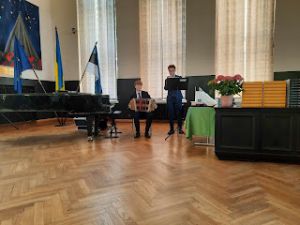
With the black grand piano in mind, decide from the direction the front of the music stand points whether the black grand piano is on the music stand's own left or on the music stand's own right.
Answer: on the music stand's own left

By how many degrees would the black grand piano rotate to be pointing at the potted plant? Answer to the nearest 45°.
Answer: approximately 45° to its right

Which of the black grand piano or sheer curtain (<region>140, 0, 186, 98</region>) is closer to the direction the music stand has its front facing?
the sheer curtain

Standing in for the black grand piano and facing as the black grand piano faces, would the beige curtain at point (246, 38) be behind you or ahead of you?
ahead

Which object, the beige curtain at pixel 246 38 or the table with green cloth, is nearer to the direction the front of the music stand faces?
the beige curtain

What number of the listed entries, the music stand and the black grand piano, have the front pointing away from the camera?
1

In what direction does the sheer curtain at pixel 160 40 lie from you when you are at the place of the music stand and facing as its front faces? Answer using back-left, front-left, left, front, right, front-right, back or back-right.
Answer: front

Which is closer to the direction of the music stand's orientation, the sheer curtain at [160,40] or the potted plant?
the sheer curtain

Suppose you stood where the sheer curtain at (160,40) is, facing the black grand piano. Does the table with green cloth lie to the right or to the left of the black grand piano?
left

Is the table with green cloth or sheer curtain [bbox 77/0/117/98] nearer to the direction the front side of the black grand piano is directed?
the table with green cloth

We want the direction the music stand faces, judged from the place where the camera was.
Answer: facing away from the viewer

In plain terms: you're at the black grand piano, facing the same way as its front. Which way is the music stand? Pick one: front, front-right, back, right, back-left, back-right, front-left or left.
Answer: front

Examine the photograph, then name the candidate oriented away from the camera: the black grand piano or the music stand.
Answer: the music stand

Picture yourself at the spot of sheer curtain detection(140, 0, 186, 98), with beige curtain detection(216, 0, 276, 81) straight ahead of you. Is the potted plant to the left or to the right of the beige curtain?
right

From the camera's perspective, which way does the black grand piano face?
to the viewer's right

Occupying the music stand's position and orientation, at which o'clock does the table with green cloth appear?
The table with green cloth is roughly at 5 o'clock from the music stand.
